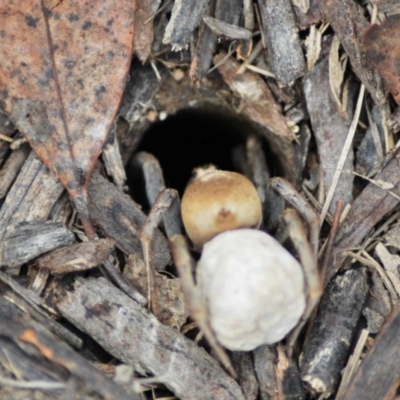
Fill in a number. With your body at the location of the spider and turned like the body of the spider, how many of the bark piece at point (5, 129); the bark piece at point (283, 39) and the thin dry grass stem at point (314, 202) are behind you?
0

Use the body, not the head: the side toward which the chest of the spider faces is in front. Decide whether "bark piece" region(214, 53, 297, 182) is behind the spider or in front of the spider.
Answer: in front

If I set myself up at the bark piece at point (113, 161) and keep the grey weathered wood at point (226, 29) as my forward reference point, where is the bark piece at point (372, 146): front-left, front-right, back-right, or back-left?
front-right

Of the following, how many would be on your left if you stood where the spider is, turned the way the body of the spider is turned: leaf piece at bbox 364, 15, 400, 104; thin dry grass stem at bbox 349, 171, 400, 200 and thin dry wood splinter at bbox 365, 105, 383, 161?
0

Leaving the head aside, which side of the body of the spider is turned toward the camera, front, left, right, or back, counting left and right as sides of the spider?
back

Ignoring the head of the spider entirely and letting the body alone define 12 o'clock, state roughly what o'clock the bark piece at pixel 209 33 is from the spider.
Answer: The bark piece is roughly at 12 o'clock from the spider.

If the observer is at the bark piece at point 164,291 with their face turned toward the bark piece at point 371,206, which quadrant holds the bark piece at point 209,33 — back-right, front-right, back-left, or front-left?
front-left

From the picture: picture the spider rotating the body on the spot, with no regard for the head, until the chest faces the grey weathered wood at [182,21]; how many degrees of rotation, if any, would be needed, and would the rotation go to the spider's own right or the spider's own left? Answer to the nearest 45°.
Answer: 0° — it already faces it

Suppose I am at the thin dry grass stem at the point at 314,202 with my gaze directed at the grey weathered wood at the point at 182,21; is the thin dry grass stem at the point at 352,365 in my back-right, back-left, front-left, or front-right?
back-left
